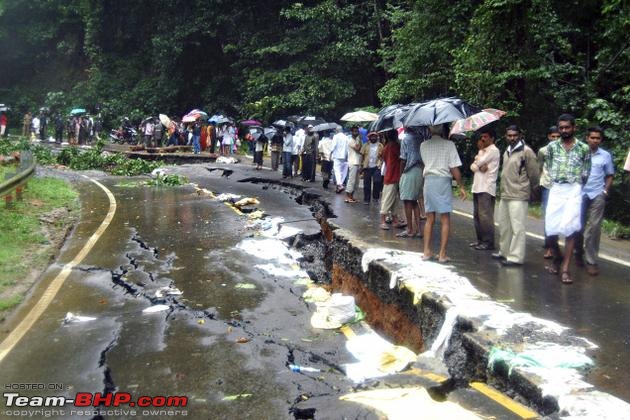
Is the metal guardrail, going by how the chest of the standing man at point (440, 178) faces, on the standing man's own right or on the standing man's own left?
on the standing man's own left

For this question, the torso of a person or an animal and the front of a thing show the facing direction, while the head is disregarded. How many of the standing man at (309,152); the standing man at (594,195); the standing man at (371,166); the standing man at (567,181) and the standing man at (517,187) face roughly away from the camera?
0

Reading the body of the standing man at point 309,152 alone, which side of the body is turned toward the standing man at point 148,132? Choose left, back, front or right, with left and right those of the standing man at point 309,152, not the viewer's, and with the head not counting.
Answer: right

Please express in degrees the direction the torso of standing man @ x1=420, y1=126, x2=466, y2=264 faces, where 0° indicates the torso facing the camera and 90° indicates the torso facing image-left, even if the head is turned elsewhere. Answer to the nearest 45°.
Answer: approximately 180°

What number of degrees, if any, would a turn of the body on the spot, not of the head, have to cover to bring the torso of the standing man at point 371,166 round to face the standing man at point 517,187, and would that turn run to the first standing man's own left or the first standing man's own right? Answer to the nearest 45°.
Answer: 0° — they already face them

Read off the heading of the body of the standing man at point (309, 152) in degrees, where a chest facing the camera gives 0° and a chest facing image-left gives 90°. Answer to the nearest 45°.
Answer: approximately 45°

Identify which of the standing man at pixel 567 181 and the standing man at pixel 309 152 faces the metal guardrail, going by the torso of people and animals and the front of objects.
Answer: the standing man at pixel 309 152

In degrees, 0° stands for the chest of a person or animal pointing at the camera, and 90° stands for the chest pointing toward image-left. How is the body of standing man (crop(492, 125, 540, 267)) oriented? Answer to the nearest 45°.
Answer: approximately 45°

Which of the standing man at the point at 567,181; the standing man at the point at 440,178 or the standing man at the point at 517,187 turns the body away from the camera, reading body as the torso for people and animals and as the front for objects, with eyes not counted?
the standing man at the point at 440,178

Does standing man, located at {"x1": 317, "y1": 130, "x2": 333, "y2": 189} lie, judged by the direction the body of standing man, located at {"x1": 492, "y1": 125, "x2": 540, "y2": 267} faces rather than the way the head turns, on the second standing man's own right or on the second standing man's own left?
on the second standing man's own right

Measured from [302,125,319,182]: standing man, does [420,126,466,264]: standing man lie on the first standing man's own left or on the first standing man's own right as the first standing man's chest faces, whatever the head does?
on the first standing man's own left

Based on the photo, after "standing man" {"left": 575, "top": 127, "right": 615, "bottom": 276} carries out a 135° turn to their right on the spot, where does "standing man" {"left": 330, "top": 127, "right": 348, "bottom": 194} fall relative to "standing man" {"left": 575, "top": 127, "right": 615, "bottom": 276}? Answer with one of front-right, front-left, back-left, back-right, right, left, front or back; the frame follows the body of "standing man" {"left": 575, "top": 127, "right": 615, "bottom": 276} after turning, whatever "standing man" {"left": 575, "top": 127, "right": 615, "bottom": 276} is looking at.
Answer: front-left

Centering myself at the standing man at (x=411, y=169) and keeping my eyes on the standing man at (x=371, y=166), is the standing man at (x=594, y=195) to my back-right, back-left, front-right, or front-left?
back-right

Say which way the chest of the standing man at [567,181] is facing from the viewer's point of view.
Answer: toward the camera

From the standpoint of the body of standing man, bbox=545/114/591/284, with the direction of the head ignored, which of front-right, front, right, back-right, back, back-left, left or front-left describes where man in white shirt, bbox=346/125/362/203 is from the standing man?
back-right

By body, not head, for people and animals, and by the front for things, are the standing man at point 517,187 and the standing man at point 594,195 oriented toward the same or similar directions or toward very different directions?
same or similar directions

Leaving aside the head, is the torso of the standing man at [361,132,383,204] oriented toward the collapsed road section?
yes

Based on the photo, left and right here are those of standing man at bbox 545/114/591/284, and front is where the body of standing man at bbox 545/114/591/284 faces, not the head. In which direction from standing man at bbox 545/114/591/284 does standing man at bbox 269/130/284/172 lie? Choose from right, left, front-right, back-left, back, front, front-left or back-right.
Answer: back-right

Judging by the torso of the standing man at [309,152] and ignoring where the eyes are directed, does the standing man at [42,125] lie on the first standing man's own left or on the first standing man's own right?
on the first standing man's own right
